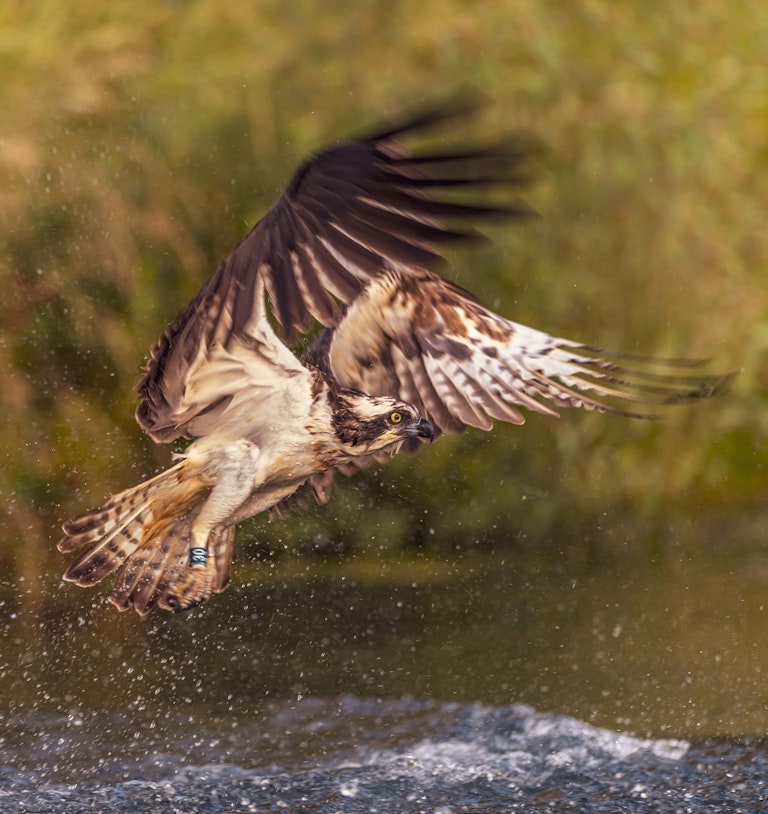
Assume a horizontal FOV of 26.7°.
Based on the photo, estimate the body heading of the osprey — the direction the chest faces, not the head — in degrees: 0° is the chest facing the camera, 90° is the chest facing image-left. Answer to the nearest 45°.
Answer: approximately 270°
